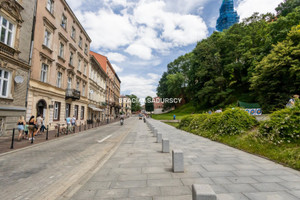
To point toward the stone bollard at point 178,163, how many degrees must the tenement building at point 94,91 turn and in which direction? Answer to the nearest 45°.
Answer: approximately 90° to its right

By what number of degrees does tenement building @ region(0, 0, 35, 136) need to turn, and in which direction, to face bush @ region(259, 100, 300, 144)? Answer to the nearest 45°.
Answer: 0° — it already faces it

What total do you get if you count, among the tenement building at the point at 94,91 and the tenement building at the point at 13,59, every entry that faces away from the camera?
0

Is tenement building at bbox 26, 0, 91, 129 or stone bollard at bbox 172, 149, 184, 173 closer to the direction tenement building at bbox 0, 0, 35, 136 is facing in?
the stone bollard

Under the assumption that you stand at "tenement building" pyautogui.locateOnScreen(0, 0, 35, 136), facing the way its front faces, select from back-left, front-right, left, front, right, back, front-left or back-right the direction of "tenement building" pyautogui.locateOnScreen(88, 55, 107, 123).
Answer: left

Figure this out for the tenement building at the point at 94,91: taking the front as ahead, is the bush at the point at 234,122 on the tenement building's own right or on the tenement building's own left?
on the tenement building's own right

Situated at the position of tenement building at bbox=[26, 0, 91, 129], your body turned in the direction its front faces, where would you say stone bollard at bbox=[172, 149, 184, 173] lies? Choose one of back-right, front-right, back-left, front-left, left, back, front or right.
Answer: front-right

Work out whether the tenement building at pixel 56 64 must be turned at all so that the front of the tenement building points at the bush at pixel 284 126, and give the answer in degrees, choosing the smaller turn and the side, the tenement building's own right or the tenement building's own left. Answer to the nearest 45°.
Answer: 0° — it already faces it

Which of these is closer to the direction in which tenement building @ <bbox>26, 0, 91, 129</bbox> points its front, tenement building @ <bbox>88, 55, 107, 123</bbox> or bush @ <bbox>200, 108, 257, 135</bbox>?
the bush

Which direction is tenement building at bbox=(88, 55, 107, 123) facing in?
to the viewer's right

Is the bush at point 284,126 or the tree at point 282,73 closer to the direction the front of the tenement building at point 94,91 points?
the tree

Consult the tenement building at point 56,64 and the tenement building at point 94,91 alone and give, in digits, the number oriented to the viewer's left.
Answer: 0
